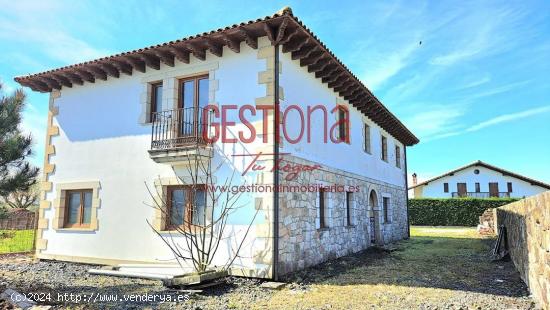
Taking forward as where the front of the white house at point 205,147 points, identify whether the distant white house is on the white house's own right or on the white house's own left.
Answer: on the white house's own left

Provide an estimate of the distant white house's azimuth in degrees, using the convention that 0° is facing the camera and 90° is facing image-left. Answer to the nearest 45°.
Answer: approximately 0°

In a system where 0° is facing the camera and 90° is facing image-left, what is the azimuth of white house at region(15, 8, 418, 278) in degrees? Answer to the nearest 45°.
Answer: approximately 315°

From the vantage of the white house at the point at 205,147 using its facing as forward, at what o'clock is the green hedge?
The green hedge is roughly at 9 o'clock from the white house.

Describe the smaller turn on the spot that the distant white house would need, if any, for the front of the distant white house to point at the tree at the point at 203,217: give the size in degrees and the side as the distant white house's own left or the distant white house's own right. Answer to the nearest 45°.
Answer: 0° — it already faces it

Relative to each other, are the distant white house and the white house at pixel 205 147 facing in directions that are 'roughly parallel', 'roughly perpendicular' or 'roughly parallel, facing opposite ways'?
roughly perpendicular

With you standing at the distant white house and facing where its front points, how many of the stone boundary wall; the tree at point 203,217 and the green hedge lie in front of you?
3

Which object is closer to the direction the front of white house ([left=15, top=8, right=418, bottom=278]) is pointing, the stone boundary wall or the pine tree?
the stone boundary wall
